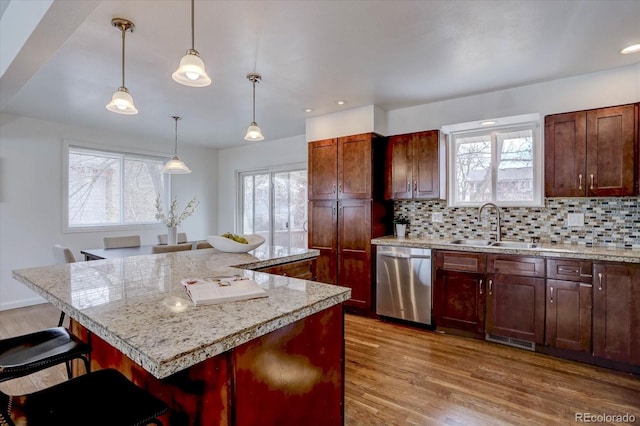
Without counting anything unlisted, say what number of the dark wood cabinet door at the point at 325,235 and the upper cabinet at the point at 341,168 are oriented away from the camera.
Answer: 0

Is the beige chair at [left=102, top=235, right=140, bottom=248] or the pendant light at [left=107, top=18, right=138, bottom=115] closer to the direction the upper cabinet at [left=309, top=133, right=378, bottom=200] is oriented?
the pendant light

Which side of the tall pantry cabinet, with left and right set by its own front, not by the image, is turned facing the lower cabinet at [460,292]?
left

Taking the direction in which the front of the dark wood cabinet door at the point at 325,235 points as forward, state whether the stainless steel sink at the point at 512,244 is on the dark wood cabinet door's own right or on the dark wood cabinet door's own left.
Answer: on the dark wood cabinet door's own left

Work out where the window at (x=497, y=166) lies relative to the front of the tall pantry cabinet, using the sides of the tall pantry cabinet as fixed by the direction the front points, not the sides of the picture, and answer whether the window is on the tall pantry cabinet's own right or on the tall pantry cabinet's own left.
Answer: on the tall pantry cabinet's own left

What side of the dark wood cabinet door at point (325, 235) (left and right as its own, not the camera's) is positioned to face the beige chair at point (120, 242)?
right

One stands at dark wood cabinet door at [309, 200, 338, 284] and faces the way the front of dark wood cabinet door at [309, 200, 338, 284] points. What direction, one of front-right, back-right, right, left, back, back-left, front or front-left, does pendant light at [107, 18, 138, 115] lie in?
front-right

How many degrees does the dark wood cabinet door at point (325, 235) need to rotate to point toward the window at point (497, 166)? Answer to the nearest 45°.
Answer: approximately 90° to its left

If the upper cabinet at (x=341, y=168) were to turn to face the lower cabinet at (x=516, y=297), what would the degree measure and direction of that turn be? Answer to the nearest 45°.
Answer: approximately 90° to its left

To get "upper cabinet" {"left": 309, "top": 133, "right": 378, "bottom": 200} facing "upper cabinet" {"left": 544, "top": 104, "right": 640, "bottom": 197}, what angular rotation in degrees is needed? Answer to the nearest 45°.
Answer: approximately 90° to its left

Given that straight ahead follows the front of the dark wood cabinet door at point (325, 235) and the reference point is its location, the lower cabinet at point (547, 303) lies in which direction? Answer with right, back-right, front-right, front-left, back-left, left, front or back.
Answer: front-left

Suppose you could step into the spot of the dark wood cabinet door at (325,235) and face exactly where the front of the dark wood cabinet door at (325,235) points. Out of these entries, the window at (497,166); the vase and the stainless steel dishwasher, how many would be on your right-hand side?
1

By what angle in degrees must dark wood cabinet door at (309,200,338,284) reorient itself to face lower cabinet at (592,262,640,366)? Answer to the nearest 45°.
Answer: approximately 45° to its left

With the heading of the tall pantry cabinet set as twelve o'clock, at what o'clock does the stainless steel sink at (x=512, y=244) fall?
The stainless steel sink is roughly at 8 o'clock from the tall pantry cabinet.

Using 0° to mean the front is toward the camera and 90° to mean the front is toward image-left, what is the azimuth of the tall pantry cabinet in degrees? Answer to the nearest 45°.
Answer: approximately 45°
